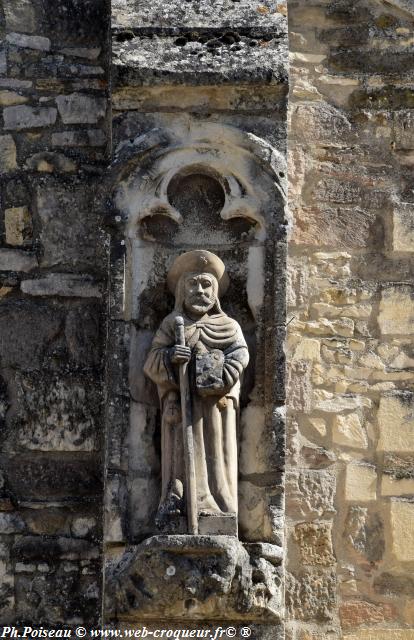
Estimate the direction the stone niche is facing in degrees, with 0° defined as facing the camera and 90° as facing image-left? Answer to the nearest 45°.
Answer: approximately 0°

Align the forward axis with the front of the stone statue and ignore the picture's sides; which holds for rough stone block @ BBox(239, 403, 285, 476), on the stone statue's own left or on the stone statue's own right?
on the stone statue's own left
